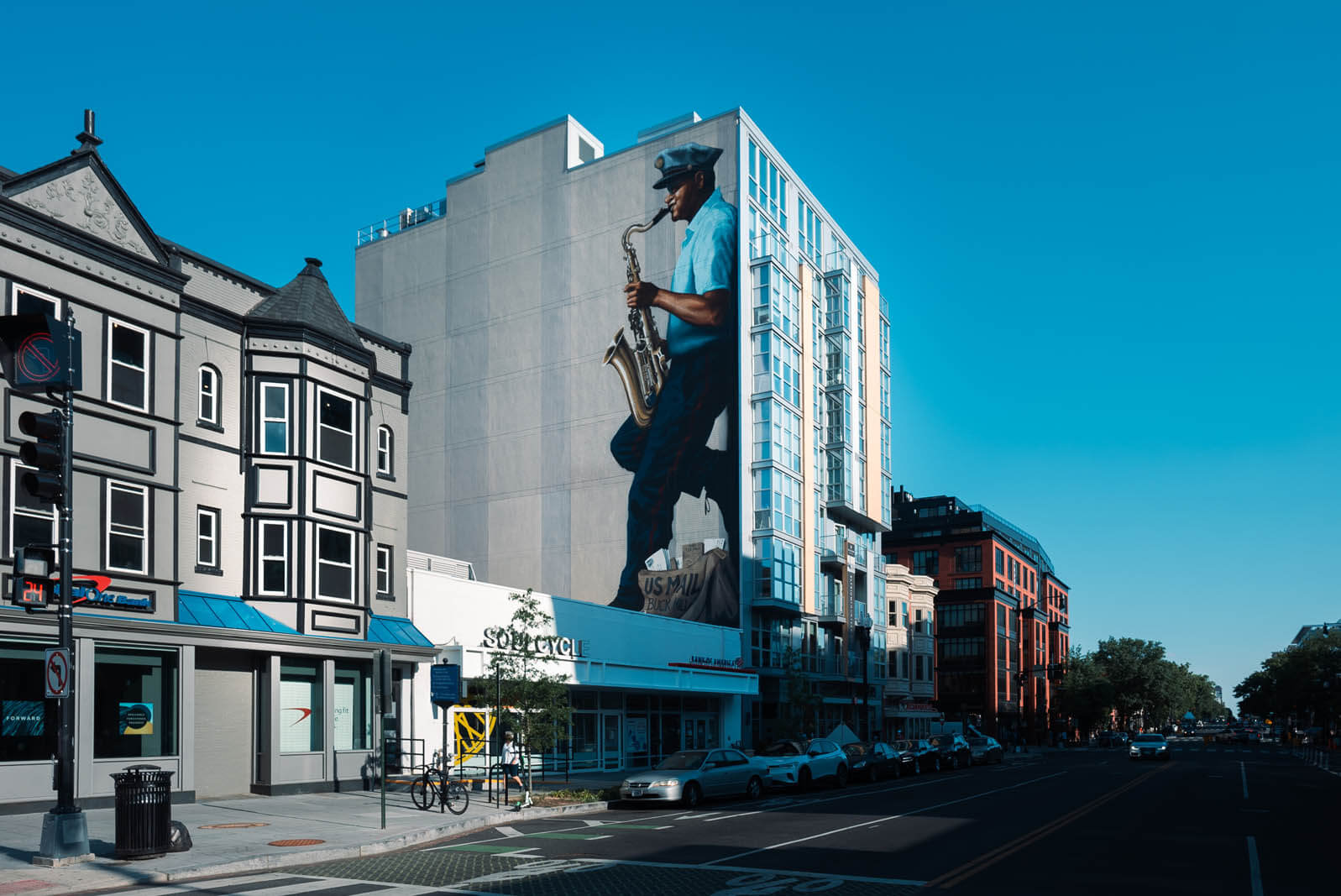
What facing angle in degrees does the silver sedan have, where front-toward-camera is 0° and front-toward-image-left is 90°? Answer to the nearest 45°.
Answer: approximately 45°

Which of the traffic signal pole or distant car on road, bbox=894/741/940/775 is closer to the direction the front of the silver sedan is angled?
the traffic signal pole

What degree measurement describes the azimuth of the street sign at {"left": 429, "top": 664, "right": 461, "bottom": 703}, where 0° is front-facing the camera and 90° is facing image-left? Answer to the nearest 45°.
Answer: approximately 0°

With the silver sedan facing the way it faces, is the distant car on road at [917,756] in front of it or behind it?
behind
